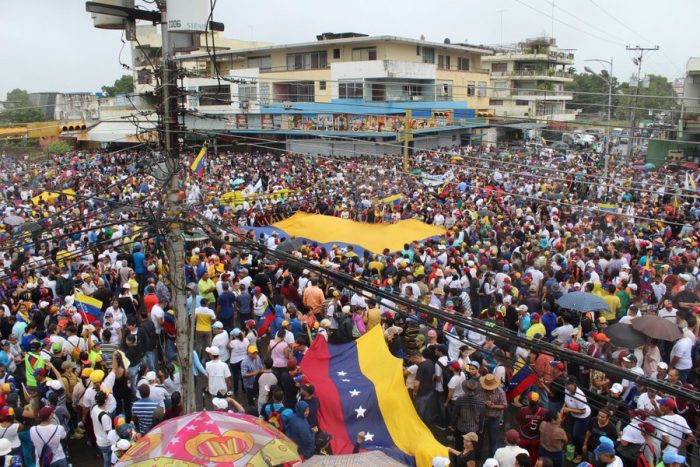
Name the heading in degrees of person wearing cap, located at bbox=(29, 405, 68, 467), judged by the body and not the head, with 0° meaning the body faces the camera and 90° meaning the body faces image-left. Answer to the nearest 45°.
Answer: approximately 180°

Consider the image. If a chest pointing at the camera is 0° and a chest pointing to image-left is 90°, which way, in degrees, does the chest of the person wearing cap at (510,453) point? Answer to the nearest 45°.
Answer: approximately 180°

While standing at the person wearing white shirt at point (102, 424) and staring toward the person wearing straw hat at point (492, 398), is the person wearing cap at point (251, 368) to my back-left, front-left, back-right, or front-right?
front-left

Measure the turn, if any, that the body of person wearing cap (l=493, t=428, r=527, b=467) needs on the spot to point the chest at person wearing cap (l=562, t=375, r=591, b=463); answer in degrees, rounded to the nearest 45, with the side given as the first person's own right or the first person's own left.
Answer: approximately 45° to the first person's own right

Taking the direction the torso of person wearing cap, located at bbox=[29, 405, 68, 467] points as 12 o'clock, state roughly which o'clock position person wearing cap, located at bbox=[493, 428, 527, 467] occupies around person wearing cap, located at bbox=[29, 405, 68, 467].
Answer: person wearing cap, located at bbox=[493, 428, 527, 467] is roughly at 4 o'clock from person wearing cap, located at bbox=[29, 405, 68, 467].

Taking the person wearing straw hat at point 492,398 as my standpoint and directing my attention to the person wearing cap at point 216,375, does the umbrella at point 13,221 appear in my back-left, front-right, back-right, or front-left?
front-right

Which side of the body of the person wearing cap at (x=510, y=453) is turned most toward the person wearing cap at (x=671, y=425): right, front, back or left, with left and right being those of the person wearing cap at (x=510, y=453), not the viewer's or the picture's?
right
